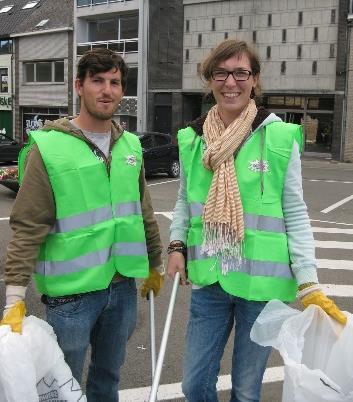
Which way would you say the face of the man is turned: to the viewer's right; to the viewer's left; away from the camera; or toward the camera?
toward the camera

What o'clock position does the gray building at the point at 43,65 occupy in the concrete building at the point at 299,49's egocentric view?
the gray building at the point at 43,65 is roughly at 4 o'clock from the concrete building at the point at 299,49.

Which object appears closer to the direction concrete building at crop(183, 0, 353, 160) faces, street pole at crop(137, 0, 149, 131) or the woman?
the woman

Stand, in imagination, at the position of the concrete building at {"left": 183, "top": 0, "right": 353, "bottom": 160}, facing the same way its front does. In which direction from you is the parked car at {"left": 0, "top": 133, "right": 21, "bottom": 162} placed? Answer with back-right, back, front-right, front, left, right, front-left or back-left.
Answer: front-right

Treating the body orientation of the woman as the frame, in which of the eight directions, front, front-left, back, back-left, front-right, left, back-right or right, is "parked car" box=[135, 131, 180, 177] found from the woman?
back

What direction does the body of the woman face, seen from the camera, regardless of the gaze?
toward the camera

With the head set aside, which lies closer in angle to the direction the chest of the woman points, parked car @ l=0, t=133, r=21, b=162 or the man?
the man

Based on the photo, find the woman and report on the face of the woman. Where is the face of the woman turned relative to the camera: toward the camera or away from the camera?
toward the camera

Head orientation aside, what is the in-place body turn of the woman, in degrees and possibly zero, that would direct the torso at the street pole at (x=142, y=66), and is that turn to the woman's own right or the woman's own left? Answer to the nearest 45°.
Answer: approximately 180°

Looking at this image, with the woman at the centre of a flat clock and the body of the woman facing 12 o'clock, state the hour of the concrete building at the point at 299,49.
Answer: The concrete building is roughly at 6 o'clock from the woman.

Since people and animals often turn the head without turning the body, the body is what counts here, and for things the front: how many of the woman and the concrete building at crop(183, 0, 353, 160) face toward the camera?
2

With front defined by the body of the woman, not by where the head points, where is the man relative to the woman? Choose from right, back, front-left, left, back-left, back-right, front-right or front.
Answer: right

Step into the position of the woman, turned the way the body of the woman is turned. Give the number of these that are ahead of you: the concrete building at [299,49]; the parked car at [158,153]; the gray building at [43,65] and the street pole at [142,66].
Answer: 0

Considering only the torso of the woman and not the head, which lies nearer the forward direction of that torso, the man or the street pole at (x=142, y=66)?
the man

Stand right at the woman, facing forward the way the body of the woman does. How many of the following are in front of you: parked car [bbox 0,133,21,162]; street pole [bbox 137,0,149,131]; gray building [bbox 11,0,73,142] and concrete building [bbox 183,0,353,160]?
0

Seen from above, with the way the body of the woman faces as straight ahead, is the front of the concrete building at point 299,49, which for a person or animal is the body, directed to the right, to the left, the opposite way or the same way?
the same way

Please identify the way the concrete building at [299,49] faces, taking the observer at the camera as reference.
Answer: facing the viewer
